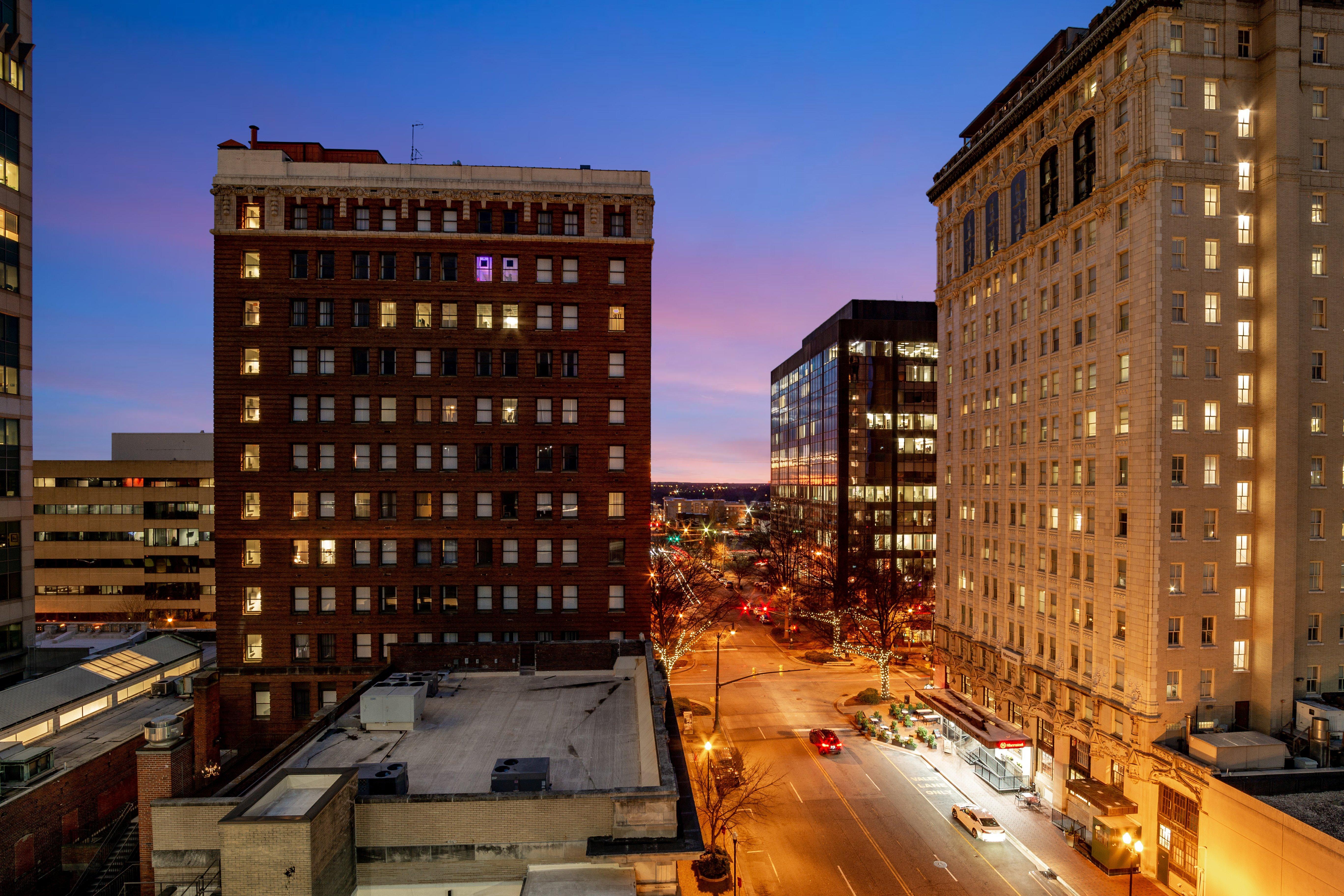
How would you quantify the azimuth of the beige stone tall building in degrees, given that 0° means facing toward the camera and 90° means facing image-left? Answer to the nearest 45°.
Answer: approximately 45°

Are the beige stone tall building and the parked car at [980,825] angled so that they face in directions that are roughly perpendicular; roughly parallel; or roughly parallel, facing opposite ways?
roughly perpendicular

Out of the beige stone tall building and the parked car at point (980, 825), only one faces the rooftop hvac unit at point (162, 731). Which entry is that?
the beige stone tall building

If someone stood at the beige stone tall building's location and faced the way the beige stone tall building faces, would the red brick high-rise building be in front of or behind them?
in front

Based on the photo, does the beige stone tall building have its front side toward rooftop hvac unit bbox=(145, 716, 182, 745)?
yes
